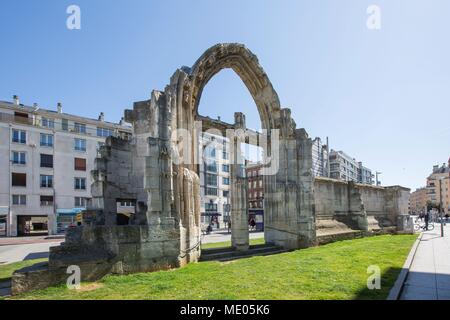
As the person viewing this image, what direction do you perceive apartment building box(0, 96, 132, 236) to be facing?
facing the viewer

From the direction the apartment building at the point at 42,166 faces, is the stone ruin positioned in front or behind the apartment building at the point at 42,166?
in front
